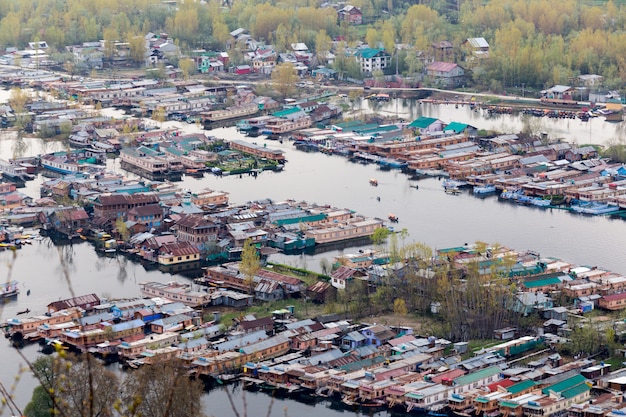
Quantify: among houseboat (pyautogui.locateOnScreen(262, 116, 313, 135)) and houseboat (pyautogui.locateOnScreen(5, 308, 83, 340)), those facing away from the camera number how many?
0

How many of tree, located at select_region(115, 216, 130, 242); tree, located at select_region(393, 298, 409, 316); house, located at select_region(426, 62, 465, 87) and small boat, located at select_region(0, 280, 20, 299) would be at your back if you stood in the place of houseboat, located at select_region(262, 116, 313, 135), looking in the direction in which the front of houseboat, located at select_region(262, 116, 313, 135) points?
1

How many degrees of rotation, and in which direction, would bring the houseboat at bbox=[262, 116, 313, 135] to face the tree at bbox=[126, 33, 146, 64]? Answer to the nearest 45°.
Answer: approximately 90° to its right

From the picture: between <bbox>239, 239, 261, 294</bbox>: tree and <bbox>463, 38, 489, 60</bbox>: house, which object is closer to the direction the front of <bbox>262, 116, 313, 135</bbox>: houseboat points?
the tree

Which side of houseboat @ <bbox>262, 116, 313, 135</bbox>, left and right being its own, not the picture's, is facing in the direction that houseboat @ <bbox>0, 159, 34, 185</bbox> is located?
front

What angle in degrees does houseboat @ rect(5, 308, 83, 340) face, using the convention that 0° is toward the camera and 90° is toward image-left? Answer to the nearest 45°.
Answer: approximately 45°
